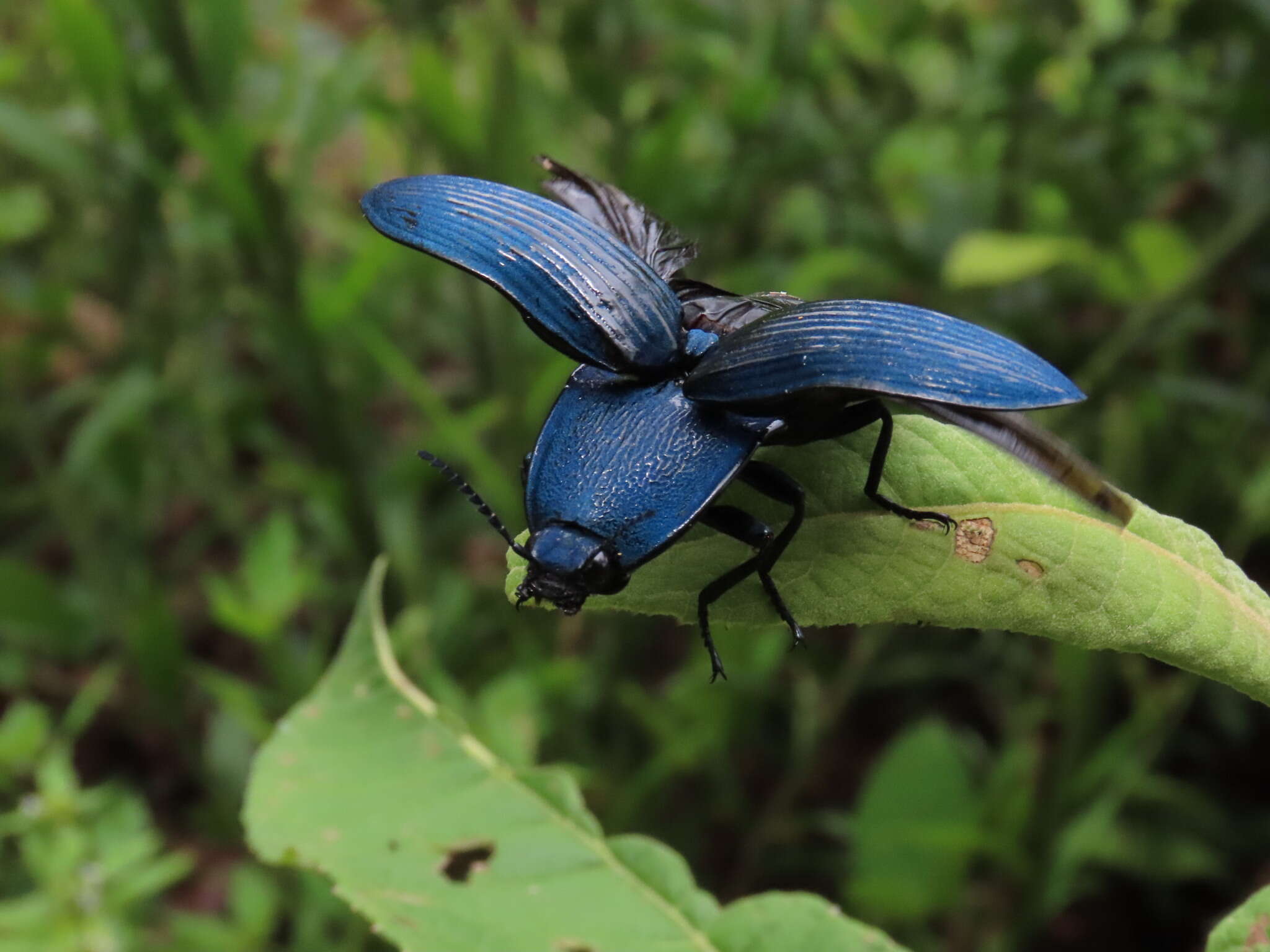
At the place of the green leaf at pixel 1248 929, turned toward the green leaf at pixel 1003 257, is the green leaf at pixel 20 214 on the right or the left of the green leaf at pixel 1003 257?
left

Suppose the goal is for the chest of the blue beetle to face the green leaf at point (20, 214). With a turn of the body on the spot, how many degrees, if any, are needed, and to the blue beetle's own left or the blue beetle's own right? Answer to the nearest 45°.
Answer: approximately 90° to the blue beetle's own right

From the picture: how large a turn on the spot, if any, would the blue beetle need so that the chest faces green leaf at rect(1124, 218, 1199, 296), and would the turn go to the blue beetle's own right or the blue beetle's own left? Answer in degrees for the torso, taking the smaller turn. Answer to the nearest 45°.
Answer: approximately 180°

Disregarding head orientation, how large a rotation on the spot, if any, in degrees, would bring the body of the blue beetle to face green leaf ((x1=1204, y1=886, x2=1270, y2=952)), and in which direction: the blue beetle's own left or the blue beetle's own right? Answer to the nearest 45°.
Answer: approximately 90° to the blue beetle's own left

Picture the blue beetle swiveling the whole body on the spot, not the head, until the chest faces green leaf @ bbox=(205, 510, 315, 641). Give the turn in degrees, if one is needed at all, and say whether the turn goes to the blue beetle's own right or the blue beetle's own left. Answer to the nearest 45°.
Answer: approximately 90° to the blue beetle's own right

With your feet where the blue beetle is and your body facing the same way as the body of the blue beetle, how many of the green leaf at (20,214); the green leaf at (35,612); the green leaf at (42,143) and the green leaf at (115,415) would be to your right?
4

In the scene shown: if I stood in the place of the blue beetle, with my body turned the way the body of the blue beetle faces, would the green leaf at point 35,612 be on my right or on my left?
on my right

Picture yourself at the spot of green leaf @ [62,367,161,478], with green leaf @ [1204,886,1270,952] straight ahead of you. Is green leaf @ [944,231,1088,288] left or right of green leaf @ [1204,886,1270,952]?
left

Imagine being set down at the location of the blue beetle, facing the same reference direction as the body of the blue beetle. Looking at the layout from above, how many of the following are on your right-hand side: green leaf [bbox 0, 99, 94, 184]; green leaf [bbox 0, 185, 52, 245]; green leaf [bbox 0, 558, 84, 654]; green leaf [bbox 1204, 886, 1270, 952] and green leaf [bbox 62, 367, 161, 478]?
4

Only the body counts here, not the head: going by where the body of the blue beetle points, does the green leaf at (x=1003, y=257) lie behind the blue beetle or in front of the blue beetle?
behind

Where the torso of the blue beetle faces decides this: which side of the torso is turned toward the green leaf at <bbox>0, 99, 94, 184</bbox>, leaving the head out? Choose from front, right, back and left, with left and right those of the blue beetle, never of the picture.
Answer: right

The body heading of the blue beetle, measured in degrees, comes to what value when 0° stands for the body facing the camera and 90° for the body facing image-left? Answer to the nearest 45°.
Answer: approximately 45°

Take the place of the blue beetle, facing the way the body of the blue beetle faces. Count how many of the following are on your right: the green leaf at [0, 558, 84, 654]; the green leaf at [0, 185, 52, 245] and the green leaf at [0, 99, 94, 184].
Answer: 3
